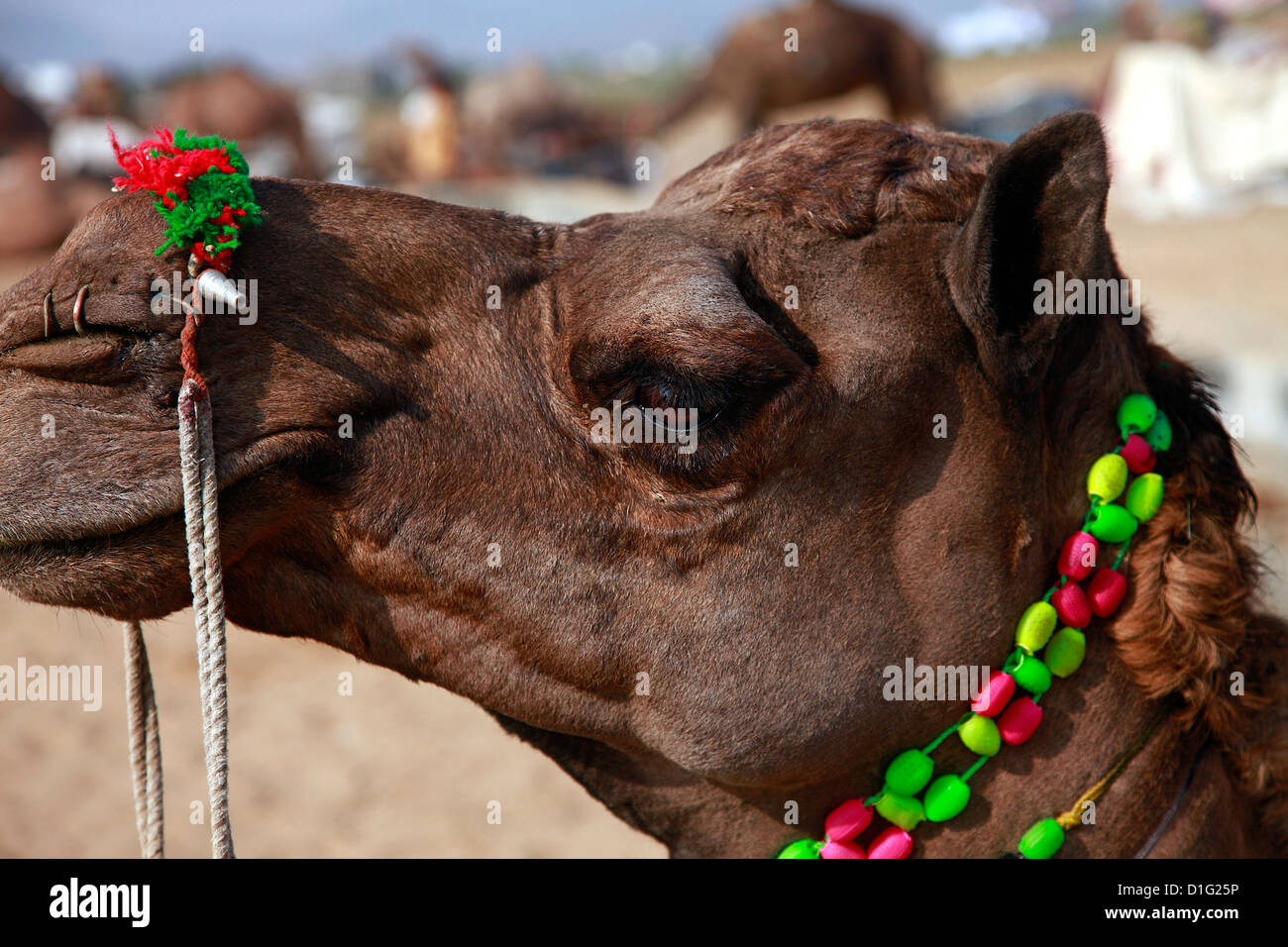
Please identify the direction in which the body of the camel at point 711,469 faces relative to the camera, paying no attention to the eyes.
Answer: to the viewer's left

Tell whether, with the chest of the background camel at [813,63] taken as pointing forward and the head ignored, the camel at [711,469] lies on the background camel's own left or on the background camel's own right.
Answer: on the background camel's own left

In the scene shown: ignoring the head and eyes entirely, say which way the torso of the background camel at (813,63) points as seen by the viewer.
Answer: to the viewer's left

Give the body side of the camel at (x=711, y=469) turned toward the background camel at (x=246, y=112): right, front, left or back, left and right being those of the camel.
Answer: right

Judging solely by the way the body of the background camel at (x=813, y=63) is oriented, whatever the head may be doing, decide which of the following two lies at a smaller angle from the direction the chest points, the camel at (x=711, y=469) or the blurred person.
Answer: the blurred person
